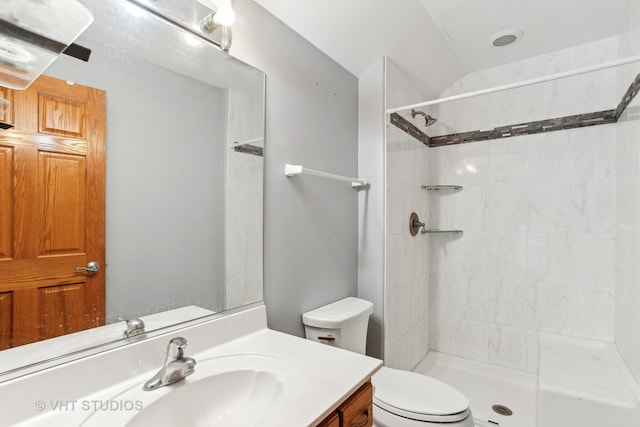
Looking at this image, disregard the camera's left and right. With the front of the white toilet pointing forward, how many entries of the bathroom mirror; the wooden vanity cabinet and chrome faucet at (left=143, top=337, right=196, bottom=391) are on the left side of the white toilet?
0

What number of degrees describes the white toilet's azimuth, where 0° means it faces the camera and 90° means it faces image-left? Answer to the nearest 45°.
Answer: approximately 315°

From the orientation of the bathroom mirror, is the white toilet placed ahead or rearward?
ahead

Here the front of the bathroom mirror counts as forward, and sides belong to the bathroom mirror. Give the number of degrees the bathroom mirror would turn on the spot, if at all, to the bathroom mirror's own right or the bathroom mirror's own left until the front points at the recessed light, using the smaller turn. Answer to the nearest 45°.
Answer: approximately 45° to the bathroom mirror's own left

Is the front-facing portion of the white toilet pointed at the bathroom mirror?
no

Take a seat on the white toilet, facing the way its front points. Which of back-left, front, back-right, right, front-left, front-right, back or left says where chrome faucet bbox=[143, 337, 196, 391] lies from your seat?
right

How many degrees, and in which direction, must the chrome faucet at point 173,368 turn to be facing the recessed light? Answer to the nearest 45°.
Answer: approximately 45° to its left

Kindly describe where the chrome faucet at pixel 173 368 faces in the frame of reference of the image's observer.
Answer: facing the viewer and to the right of the viewer
